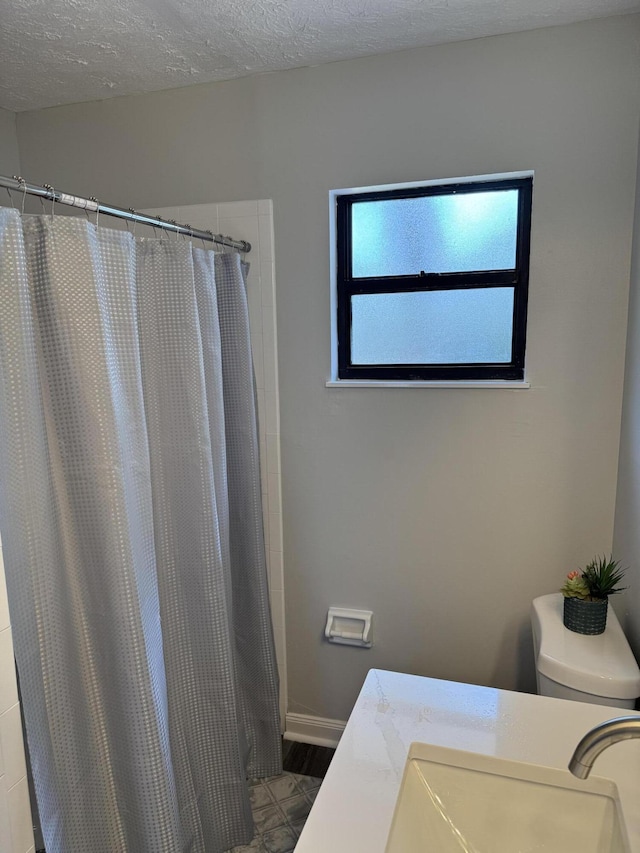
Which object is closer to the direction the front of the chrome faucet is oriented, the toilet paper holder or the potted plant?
the toilet paper holder

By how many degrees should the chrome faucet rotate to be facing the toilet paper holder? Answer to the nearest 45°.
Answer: approximately 45° to its right

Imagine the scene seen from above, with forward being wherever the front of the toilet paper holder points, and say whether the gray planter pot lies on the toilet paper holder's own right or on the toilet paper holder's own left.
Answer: on the toilet paper holder's own left

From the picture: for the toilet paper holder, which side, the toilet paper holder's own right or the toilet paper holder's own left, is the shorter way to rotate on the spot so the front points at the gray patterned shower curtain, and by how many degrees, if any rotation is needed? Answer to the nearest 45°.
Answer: approximately 45° to the toilet paper holder's own right

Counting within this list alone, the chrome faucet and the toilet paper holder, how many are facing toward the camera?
1

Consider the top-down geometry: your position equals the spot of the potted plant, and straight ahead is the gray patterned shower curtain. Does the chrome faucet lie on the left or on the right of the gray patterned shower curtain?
left

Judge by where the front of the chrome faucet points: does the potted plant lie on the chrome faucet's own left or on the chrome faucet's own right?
on the chrome faucet's own right

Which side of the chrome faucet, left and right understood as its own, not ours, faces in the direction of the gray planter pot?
right

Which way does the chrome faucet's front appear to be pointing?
to the viewer's left

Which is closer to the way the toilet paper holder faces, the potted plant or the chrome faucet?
the chrome faucet

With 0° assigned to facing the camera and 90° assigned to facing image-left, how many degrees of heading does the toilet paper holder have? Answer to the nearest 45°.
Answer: approximately 0°
